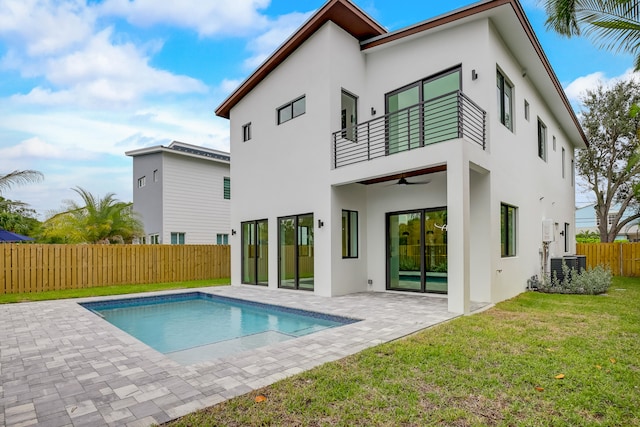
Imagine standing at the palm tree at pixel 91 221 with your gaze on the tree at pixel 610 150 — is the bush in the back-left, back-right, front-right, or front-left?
front-right

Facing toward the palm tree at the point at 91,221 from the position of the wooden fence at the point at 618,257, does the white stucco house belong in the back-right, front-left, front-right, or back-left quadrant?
front-left

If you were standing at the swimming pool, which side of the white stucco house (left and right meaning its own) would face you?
back
